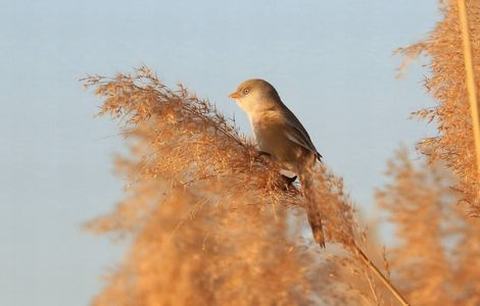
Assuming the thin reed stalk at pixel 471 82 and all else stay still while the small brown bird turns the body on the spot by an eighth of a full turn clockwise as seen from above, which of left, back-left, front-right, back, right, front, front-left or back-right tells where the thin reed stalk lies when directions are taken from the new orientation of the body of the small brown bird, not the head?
back

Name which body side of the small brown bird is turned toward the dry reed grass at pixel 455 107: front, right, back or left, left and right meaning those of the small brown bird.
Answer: back

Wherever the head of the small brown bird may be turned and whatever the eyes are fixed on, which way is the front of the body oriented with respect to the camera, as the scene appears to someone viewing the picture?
to the viewer's left
